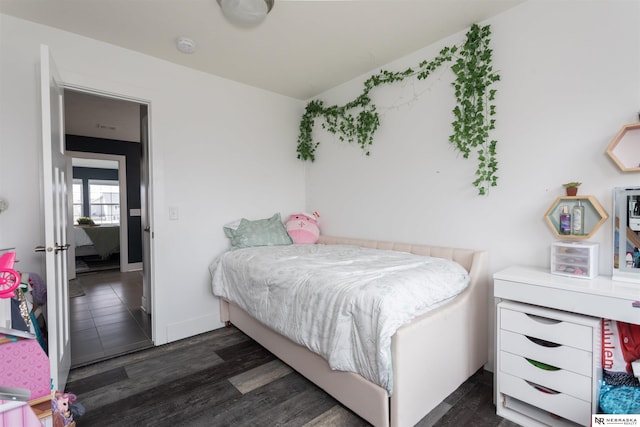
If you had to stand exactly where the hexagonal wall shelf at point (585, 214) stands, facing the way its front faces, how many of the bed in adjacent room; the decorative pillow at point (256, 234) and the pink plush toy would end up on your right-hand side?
3

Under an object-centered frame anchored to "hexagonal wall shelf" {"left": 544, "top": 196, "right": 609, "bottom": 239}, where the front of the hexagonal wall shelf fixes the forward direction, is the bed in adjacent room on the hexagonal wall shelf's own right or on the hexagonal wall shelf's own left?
on the hexagonal wall shelf's own right

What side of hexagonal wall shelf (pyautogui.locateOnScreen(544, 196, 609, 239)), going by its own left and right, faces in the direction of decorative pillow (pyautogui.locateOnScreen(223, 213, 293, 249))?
right

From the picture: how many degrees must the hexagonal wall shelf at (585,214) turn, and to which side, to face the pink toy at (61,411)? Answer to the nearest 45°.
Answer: approximately 45° to its right

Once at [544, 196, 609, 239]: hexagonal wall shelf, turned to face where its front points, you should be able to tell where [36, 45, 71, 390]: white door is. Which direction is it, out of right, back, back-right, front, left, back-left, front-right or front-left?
front-right

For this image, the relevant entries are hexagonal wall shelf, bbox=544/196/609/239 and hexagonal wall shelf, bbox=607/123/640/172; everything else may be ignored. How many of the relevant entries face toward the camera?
2

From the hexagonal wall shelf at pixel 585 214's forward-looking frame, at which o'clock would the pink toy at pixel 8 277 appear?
The pink toy is roughly at 1 o'clock from the hexagonal wall shelf.

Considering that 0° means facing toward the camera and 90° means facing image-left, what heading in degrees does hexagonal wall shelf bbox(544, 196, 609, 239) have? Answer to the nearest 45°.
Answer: approximately 0°

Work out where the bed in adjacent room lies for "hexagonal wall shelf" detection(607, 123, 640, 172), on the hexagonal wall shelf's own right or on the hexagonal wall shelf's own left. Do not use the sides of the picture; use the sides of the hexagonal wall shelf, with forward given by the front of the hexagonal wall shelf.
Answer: on the hexagonal wall shelf's own right
